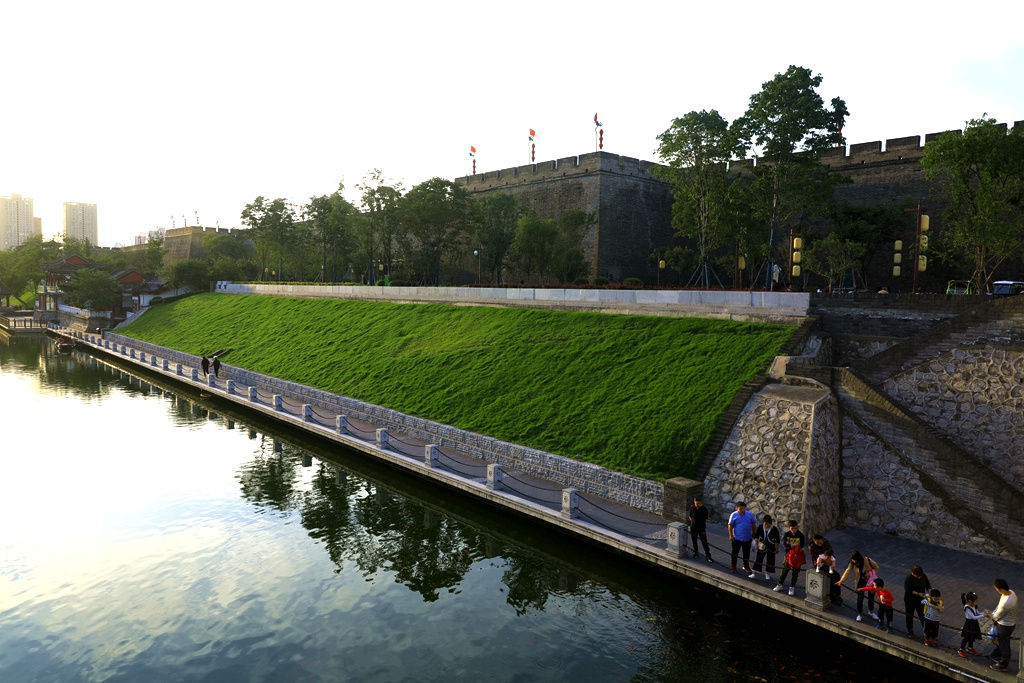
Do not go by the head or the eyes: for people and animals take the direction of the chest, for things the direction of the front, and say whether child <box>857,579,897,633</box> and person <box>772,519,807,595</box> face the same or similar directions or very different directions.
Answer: same or similar directions

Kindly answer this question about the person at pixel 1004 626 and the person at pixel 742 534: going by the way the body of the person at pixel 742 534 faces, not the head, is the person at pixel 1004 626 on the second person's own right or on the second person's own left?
on the second person's own left

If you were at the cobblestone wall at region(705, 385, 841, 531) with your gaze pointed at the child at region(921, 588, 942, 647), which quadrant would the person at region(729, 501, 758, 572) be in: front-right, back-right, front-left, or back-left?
front-right

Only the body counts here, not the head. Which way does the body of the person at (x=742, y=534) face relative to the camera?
toward the camera

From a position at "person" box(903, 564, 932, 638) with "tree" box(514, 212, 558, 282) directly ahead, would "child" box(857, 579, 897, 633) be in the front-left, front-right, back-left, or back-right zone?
front-left

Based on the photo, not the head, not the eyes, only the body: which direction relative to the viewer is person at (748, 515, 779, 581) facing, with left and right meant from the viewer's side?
facing the viewer and to the left of the viewer

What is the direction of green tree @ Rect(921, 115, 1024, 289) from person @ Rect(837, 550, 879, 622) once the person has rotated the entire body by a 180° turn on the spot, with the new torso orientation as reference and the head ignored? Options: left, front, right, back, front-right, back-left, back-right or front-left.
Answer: front-left

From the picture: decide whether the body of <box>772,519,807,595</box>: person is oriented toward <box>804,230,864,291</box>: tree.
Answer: no

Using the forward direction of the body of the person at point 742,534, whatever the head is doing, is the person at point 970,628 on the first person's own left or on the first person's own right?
on the first person's own left

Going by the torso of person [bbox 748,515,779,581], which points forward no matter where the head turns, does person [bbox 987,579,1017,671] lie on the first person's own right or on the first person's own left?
on the first person's own left

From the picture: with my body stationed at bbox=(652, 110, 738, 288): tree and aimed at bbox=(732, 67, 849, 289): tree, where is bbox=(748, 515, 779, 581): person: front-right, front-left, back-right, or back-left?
front-right

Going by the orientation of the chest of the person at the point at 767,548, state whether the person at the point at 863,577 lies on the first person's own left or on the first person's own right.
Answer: on the first person's own left

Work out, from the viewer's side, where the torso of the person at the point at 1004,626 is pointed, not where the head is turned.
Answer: to the viewer's left

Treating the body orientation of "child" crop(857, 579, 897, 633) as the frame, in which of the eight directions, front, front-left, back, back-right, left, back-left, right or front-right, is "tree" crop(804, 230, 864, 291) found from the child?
back-right

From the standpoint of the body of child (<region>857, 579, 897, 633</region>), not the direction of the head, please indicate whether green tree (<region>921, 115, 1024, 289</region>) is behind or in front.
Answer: behind

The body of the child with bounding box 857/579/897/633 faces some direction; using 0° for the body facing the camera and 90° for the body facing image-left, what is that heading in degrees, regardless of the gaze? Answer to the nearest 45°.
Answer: approximately 45°

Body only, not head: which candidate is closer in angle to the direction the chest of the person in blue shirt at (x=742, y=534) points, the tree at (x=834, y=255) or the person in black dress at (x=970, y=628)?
the person in black dress
